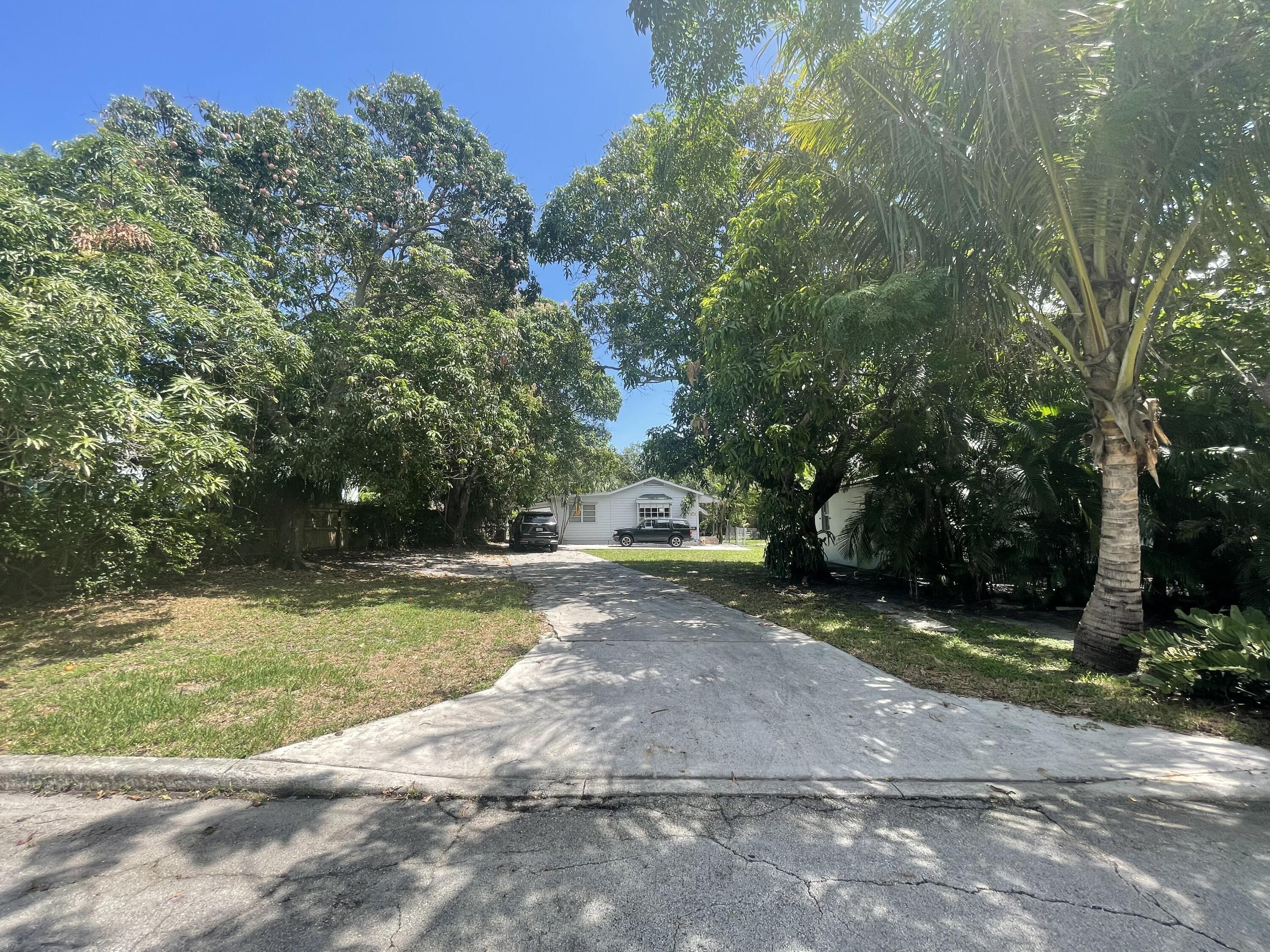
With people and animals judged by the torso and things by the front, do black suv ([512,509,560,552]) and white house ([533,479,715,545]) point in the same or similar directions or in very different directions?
very different directions

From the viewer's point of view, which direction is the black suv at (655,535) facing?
to the viewer's left

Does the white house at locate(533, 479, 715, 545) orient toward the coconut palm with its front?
yes

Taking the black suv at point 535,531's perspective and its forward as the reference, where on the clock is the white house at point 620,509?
The white house is roughly at 1 o'clock from the black suv.

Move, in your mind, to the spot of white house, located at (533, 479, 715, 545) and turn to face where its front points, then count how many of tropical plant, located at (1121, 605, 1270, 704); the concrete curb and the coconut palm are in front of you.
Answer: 3

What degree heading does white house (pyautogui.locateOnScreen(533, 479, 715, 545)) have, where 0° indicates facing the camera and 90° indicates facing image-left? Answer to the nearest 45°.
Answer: approximately 0°

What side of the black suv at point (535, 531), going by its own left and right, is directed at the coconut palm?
back

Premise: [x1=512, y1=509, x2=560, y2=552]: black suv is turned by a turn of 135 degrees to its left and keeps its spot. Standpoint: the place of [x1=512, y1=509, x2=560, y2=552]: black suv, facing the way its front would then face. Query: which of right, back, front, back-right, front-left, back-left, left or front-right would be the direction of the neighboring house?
left

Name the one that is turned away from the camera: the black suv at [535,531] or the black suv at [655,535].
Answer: the black suv at [535,531]

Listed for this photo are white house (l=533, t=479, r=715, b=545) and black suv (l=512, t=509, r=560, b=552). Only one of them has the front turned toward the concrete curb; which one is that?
the white house

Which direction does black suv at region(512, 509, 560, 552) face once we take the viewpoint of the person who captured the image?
facing away from the viewer
